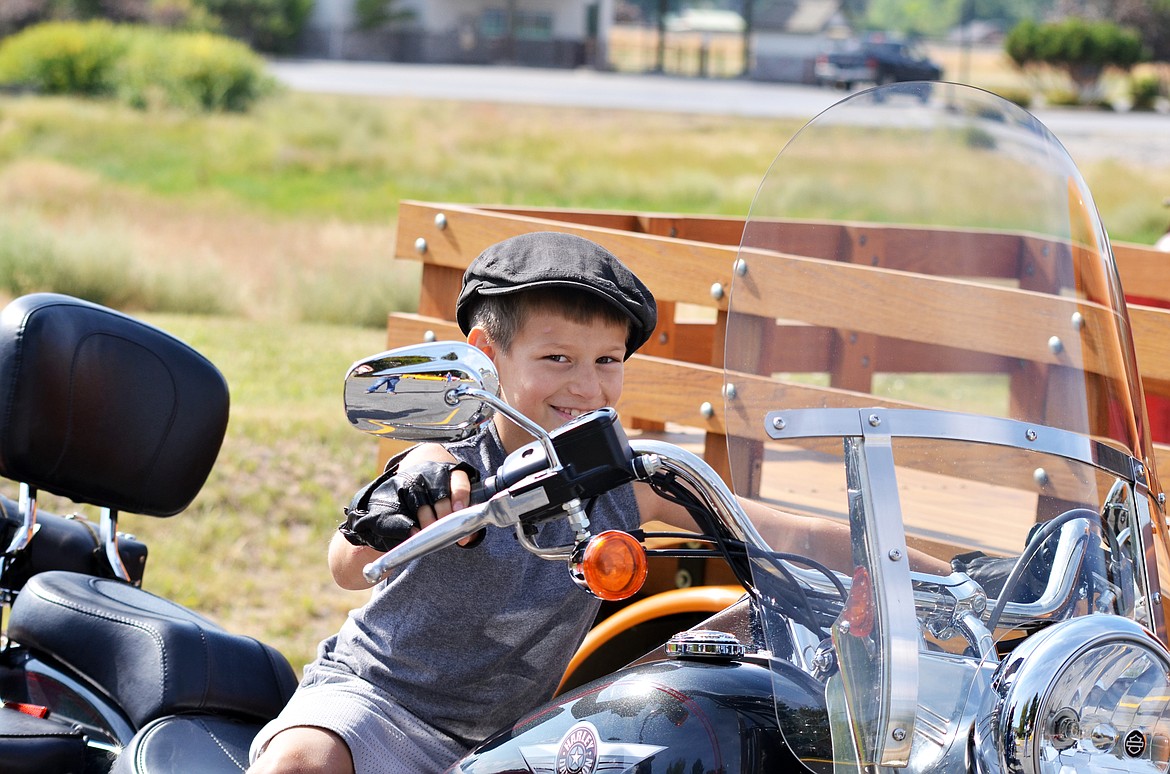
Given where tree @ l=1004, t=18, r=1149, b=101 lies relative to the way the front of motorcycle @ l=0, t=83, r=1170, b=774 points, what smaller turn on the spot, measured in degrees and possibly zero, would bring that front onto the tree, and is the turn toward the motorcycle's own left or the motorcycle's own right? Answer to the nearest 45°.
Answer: approximately 135° to the motorcycle's own left

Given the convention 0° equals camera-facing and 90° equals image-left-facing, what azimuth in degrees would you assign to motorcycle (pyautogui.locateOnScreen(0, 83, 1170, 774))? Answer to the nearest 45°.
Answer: approximately 315°

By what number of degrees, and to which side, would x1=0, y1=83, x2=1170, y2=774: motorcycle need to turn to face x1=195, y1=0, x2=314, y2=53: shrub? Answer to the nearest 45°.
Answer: approximately 135° to its left

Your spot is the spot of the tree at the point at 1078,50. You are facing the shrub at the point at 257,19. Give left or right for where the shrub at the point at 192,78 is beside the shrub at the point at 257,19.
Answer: left

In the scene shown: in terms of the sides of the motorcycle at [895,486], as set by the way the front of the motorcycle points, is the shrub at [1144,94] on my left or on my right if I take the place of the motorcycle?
on my left

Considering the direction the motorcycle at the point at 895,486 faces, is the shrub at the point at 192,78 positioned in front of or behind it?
behind

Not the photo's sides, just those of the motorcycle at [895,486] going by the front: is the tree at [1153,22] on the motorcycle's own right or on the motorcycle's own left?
on the motorcycle's own left
